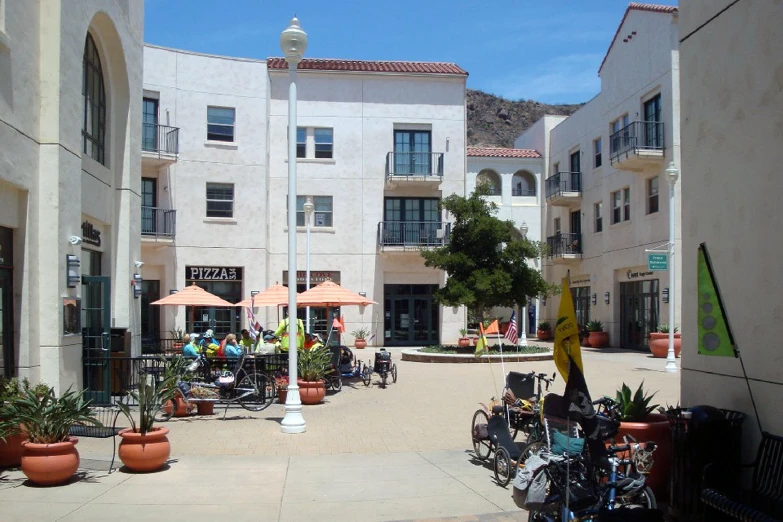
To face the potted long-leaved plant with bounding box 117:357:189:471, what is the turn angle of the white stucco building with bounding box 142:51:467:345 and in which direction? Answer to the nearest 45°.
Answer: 0° — it already faces it

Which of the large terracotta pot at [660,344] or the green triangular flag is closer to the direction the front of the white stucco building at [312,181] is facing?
the green triangular flag

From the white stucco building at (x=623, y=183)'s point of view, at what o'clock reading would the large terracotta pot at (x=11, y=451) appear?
The large terracotta pot is roughly at 11 o'clock from the white stucco building.

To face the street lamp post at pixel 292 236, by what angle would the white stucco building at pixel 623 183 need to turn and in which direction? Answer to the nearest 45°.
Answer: approximately 45° to its left

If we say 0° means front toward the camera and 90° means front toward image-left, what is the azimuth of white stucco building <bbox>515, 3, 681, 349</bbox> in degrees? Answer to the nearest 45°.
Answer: approximately 45°

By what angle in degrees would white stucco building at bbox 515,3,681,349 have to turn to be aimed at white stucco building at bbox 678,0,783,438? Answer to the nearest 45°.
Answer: approximately 45° to its left

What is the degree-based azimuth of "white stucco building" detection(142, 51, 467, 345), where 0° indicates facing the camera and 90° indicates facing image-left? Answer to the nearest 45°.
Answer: approximately 0°

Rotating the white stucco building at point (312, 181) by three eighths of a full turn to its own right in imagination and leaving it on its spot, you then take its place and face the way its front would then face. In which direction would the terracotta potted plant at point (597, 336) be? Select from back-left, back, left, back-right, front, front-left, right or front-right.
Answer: back-right
